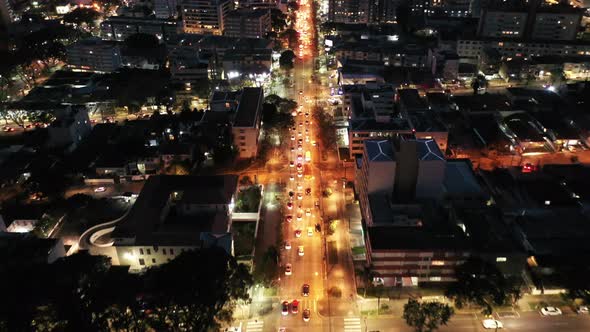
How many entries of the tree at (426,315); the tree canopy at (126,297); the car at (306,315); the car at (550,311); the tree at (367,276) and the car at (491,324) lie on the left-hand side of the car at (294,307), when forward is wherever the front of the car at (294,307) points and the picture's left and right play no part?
1

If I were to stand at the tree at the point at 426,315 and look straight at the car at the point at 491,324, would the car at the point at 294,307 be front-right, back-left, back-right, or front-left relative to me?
back-left

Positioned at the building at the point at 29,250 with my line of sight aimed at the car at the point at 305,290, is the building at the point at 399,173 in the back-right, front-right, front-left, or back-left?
front-left

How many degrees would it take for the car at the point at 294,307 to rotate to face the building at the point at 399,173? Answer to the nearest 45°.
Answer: approximately 45° to its right

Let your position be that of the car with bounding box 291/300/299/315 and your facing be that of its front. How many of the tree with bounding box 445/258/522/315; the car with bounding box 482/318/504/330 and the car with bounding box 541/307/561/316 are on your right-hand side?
3

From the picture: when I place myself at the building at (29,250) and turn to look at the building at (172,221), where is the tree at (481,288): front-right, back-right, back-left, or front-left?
front-right

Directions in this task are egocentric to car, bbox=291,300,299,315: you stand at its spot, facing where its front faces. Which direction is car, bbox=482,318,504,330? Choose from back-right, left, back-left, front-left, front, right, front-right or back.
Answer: left

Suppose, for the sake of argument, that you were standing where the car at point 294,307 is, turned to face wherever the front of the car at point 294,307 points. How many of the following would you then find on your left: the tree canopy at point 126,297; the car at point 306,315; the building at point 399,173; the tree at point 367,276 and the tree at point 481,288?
1

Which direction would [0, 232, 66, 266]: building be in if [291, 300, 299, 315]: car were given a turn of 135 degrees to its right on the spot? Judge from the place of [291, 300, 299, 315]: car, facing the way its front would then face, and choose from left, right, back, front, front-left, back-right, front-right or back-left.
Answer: back-right

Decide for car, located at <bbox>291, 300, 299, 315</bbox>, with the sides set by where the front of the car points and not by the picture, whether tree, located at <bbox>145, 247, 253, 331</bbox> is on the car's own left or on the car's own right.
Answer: on the car's own left

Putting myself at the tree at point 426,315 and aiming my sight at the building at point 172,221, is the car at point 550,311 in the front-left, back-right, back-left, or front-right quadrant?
back-right
